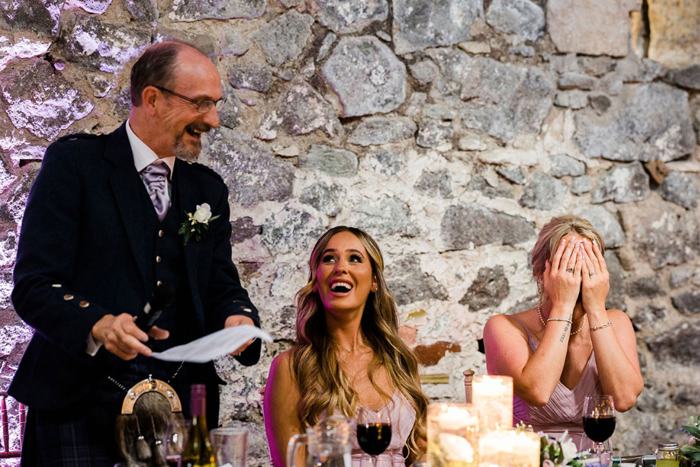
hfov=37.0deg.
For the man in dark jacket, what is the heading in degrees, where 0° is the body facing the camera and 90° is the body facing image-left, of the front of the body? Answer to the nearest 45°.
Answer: approximately 315°

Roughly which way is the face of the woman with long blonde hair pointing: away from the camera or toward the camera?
toward the camera

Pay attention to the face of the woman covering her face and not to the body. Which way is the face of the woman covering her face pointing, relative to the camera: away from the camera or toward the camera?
toward the camera

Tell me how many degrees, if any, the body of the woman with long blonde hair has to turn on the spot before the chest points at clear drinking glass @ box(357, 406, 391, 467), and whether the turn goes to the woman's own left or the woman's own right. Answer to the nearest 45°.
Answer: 0° — they already face it

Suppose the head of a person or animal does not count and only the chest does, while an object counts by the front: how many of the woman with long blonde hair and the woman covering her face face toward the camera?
2

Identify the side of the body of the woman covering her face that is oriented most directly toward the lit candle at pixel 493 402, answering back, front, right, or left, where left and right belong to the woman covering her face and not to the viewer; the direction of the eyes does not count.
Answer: front

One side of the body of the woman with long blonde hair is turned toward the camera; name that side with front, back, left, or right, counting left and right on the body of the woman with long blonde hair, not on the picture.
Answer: front

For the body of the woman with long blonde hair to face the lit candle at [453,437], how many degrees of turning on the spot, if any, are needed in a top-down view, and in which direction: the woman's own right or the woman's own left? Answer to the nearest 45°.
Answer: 0° — they already face it

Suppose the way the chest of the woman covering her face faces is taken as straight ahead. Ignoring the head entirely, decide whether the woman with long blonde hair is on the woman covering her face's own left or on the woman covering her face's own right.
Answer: on the woman covering her face's own right

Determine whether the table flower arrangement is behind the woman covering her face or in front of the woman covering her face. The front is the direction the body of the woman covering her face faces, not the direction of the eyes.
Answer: in front

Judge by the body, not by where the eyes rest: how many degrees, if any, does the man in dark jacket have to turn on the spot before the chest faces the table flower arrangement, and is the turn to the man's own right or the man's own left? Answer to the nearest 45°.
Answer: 0° — they already face it

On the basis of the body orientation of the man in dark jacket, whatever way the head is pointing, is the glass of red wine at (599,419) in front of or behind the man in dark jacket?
in front

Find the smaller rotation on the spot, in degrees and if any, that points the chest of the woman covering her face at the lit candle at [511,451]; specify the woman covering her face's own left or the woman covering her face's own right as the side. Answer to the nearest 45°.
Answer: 0° — they already face it
